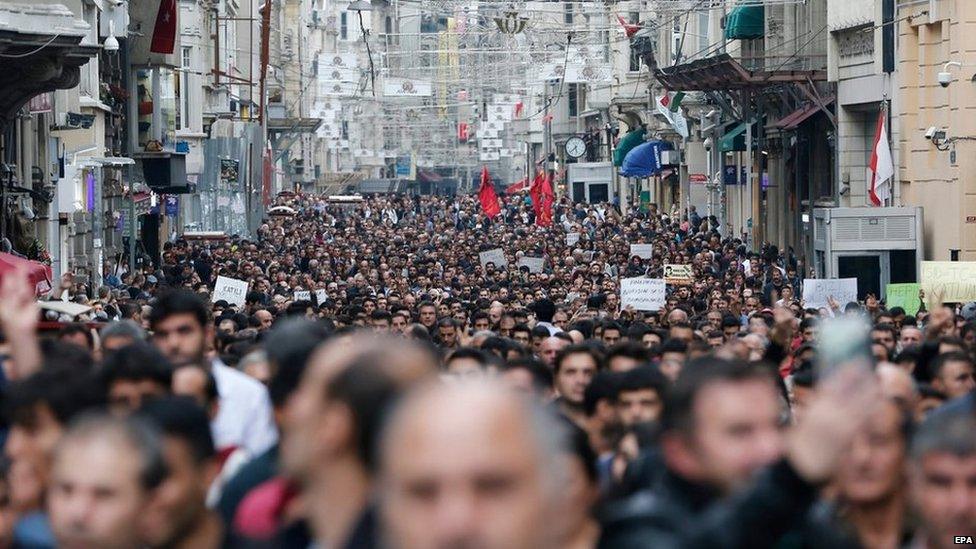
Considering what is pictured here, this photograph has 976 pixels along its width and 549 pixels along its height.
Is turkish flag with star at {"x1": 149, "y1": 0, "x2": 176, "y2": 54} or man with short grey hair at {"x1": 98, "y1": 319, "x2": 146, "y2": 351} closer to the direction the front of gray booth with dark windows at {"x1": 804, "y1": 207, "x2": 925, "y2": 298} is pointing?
the man with short grey hair

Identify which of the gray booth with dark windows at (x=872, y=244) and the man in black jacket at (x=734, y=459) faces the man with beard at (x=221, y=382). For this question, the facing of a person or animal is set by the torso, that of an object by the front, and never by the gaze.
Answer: the gray booth with dark windows

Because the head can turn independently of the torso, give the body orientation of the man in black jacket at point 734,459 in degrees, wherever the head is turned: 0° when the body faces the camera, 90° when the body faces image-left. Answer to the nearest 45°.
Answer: approximately 315°

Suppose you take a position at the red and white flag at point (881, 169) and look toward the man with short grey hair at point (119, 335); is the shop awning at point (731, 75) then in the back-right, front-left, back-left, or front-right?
back-right

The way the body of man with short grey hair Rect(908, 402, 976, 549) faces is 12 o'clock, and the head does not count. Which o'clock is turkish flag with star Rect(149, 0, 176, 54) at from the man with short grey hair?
The turkish flag with star is roughly at 5 o'clock from the man with short grey hair.

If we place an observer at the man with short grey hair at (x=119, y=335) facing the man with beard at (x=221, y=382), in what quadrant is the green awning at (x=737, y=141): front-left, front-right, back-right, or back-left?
back-left

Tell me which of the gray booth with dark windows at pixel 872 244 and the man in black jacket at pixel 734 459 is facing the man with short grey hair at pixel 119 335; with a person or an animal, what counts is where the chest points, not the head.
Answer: the gray booth with dark windows

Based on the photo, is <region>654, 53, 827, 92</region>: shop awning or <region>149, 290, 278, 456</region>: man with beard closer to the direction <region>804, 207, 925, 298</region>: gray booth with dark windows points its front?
the man with beard
